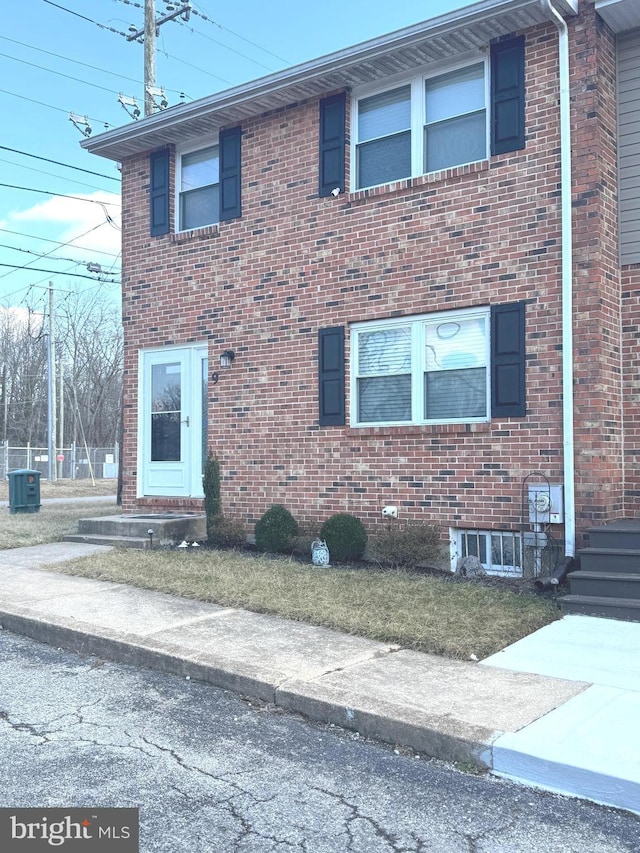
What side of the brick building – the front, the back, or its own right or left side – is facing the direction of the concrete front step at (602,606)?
left

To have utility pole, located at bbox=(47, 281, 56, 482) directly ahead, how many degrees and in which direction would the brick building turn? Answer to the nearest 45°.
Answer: approximately 90° to its right

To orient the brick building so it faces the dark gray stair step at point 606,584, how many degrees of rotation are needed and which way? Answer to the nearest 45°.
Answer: approximately 90° to its left

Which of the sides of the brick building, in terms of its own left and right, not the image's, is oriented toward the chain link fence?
right

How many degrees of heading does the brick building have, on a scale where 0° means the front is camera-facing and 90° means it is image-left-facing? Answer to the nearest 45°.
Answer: approximately 45°

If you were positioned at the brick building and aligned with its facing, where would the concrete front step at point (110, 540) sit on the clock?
The concrete front step is roughly at 2 o'clock from the brick building.

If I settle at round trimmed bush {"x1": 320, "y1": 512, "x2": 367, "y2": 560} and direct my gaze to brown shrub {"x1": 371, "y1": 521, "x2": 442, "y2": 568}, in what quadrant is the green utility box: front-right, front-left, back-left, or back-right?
back-left

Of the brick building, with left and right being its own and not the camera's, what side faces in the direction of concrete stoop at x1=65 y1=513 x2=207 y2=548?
right

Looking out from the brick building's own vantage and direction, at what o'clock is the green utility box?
The green utility box is roughly at 3 o'clock from the brick building.
